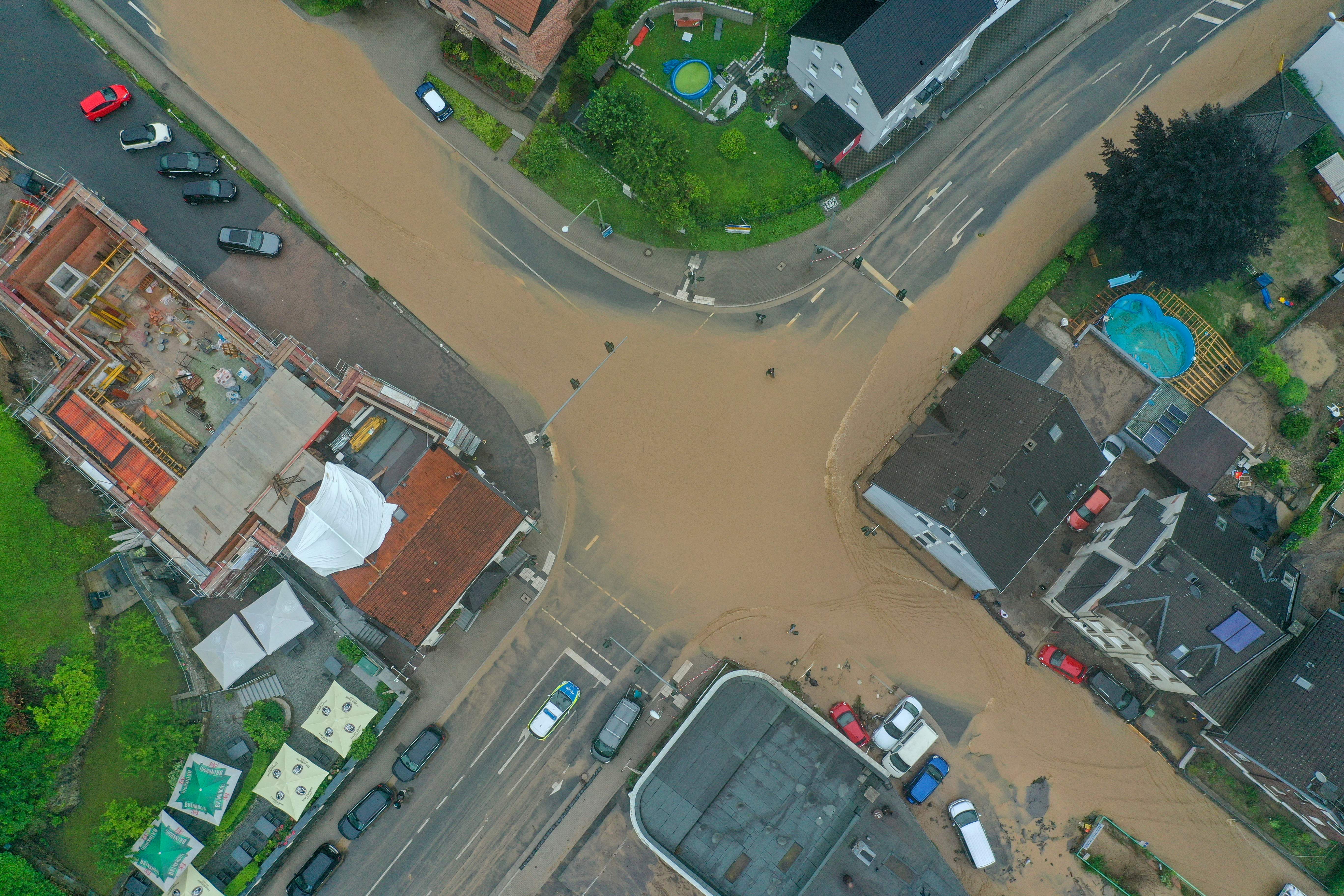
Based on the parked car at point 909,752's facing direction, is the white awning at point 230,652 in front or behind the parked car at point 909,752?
in front

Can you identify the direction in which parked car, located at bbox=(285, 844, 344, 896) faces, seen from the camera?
facing the viewer and to the left of the viewer

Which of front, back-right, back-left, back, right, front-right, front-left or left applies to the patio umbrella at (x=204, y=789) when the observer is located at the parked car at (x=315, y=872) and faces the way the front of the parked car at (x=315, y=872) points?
front-right

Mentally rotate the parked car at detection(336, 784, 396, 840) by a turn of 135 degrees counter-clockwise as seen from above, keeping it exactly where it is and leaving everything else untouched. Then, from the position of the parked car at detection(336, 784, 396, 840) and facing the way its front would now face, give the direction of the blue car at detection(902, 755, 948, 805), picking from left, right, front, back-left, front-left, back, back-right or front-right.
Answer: front
